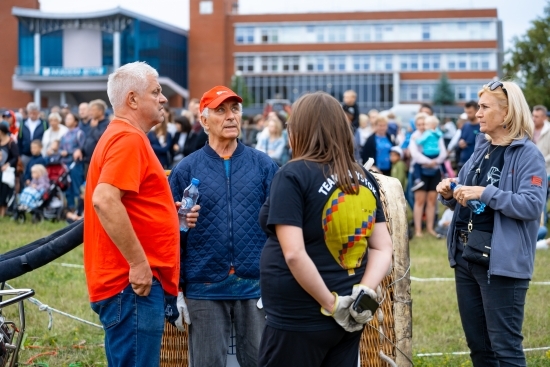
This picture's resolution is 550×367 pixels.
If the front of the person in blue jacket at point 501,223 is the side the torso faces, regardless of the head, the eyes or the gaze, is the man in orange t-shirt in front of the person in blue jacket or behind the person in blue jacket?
in front

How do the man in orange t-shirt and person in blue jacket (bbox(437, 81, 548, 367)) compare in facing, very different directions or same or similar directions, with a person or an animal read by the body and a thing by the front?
very different directions

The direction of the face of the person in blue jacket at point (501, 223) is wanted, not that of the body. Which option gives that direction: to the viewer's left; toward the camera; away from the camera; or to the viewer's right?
to the viewer's left

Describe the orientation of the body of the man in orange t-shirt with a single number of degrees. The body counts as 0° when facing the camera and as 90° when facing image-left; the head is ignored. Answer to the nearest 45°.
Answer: approximately 270°

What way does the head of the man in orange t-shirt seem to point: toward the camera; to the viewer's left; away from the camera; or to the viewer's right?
to the viewer's right

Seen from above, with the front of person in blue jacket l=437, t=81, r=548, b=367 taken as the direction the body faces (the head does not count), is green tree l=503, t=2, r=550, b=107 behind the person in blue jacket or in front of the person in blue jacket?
behind

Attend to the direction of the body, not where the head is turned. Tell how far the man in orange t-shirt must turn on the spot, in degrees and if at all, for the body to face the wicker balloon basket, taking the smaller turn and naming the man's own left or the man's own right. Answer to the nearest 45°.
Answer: approximately 45° to the man's own left

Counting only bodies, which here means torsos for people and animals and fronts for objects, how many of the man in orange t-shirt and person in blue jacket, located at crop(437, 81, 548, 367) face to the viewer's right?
1

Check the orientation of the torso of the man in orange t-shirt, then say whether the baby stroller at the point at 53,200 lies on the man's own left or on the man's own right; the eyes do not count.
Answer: on the man's own left

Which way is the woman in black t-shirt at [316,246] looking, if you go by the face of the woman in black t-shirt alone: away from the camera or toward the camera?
away from the camera

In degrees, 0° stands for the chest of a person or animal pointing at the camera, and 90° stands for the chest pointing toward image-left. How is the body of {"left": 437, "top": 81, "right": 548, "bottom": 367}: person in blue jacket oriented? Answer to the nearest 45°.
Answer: approximately 45°

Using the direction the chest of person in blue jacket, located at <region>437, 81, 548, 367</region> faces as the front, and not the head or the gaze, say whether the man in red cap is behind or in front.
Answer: in front

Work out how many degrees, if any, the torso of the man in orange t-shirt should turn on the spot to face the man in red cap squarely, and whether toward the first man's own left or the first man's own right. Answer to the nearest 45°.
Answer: approximately 45° to the first man's own left
